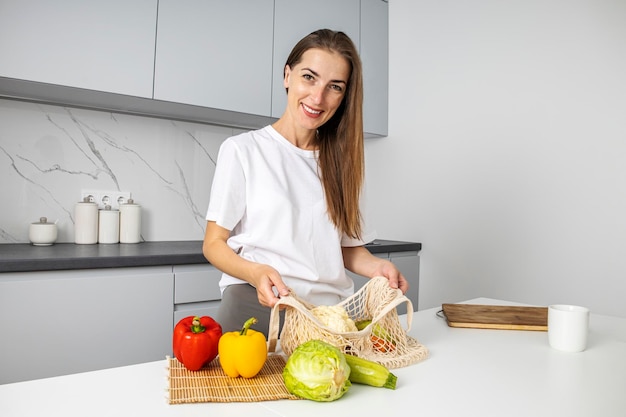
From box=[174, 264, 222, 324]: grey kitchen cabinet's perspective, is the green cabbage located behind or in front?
in front

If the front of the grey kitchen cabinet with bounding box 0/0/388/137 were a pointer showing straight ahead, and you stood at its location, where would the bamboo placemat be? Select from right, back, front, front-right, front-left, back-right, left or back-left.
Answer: front-right

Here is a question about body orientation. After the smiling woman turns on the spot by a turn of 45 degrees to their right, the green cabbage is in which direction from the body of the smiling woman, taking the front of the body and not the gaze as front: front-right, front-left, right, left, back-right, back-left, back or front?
front

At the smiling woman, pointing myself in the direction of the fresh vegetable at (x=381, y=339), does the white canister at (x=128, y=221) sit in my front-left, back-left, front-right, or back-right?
back-right

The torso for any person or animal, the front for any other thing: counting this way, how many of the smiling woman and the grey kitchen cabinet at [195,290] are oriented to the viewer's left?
0

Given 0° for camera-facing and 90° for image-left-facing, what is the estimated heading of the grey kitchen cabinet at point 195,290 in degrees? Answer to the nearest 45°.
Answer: approximately 315°

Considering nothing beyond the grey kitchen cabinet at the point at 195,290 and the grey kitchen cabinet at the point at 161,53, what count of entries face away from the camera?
0
